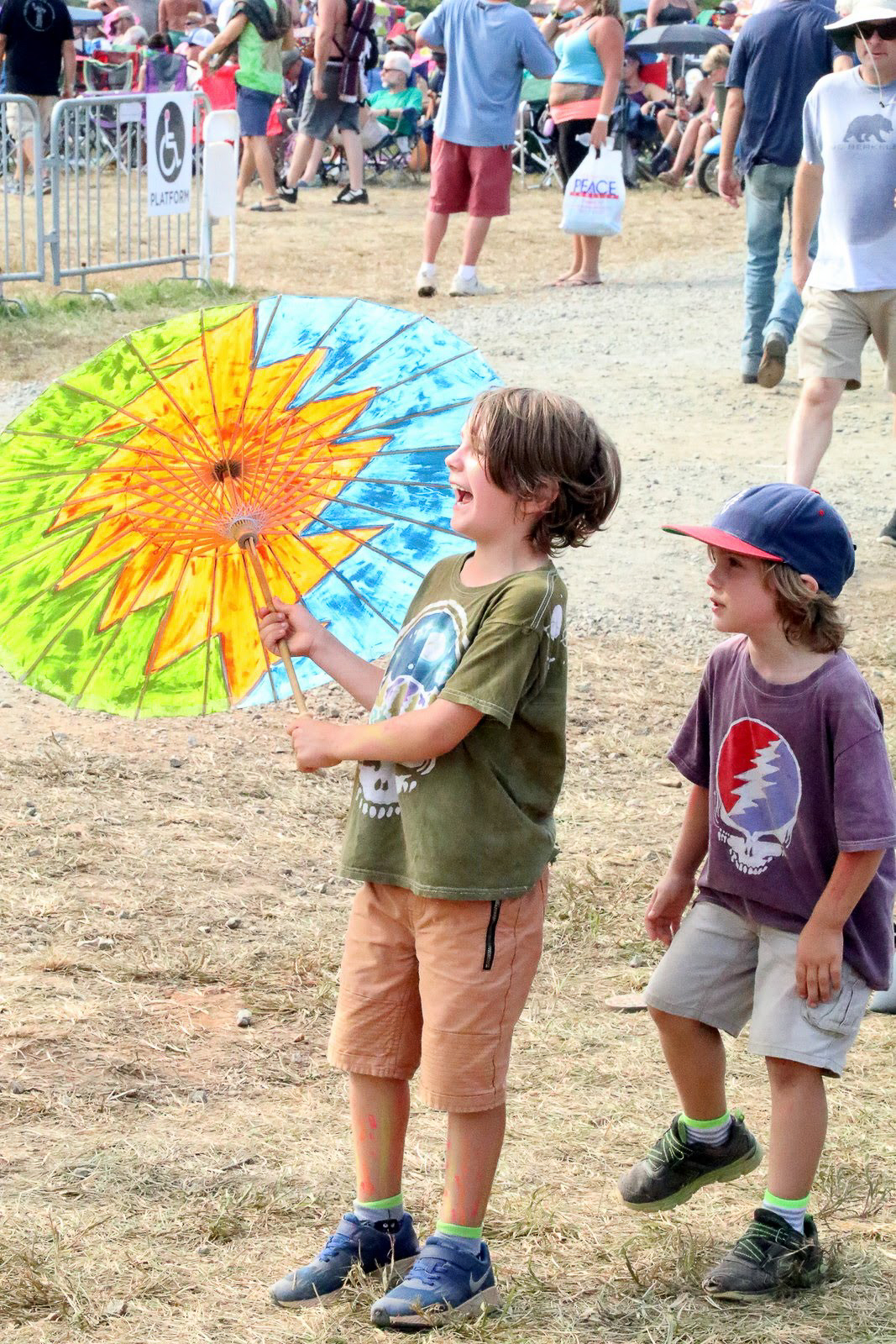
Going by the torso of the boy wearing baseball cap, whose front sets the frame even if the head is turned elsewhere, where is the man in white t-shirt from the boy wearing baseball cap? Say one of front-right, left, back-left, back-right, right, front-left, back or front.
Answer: back-right

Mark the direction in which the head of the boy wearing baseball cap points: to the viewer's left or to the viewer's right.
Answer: to the viewer's left

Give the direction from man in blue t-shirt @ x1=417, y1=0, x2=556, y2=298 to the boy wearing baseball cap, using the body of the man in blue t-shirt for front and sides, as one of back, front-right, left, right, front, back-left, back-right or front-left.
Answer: back

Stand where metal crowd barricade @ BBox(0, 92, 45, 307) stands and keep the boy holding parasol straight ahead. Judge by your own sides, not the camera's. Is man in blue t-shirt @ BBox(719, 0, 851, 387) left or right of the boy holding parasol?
left

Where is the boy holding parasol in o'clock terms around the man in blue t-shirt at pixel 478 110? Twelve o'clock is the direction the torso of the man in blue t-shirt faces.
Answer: The boy holding parasol is roughly at 6 o'clock from the man in blue t-shirt.

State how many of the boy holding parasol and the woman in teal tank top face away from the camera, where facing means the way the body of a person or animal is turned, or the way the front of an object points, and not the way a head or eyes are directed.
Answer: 0

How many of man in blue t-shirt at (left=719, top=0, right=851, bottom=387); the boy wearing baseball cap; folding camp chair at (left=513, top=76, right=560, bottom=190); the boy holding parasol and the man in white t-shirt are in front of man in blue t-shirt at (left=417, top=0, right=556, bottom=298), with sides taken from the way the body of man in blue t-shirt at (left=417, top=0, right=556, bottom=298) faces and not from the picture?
1

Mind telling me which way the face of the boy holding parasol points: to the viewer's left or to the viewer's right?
to the viewer's left

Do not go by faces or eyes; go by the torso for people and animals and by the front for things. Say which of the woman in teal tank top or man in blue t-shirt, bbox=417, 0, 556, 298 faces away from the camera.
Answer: the man in blue t-shirt

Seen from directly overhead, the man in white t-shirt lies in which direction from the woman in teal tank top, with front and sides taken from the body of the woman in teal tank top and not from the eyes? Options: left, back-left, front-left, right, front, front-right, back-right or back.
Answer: front-left

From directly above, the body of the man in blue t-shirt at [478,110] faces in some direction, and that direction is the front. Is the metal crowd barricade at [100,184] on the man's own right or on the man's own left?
on the man's own left

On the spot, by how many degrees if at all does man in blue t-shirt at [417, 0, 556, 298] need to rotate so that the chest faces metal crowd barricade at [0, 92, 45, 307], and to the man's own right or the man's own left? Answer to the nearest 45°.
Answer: approximately 90° to the man's own left

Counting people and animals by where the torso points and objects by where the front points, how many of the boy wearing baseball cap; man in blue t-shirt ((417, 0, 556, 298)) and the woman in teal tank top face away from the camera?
1

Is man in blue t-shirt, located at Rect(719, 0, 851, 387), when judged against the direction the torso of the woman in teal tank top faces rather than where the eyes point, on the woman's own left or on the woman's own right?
on the woman's own left

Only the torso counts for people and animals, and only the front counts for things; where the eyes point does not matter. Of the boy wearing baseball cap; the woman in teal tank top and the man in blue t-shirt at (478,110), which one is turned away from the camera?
the man in blue t-shirt

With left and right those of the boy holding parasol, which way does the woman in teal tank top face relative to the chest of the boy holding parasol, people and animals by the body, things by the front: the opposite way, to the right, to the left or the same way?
the same way

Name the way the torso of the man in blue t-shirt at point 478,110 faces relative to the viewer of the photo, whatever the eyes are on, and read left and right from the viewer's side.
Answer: facing away from the viewer

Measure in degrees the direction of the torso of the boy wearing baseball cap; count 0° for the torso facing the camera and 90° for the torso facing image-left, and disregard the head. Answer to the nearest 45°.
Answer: approximately 45°
